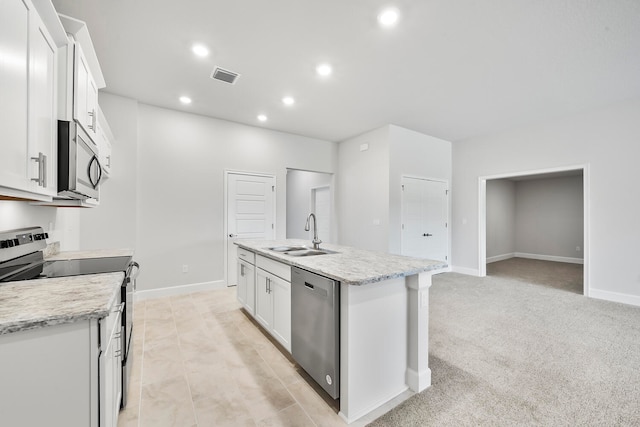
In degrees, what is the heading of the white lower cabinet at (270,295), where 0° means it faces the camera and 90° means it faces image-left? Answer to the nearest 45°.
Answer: approximately 45°

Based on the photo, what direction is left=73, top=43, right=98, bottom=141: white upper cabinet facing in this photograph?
to the viewer's right

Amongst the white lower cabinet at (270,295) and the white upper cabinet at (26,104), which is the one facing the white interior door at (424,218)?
the white upper cabinet

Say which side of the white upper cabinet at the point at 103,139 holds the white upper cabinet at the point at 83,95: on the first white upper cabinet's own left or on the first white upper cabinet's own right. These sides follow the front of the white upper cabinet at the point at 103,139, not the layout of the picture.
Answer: on the first white upper cabinet's own right

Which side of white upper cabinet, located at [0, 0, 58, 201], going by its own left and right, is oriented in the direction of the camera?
right

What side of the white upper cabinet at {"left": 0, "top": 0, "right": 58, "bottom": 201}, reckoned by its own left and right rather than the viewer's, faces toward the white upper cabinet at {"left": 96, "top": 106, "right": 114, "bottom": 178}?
left

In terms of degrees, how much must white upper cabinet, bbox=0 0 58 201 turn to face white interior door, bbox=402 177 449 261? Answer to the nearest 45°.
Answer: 0° — it already faces it

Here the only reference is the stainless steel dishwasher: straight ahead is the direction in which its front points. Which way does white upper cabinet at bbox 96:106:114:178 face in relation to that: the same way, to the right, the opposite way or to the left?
the opposite way

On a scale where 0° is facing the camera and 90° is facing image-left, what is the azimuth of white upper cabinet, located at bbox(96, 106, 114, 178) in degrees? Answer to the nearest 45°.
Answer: approximately 270°

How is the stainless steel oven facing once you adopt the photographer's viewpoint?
facing to the right of the viewer
